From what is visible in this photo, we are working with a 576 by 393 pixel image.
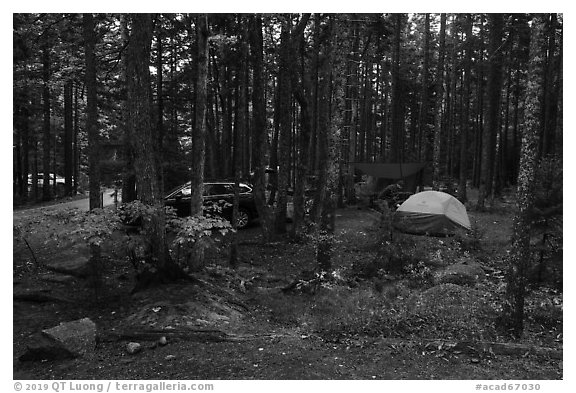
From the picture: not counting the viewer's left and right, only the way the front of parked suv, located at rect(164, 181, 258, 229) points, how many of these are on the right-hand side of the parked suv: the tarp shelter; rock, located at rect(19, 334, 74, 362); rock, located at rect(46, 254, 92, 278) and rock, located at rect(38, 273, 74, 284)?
1

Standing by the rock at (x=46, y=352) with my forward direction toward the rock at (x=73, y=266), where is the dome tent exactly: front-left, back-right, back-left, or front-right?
front-right

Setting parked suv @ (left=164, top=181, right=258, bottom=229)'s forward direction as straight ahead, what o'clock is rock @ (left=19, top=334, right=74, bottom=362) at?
The rock is roughly at 8 o'clock from the parked suv.

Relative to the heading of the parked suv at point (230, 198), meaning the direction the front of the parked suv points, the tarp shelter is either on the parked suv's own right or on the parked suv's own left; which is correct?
on the parked suv's own right

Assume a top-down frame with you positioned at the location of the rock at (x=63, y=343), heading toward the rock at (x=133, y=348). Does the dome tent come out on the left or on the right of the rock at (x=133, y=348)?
left

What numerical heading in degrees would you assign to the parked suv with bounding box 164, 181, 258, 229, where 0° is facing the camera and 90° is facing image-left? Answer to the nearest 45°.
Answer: approximately 135°

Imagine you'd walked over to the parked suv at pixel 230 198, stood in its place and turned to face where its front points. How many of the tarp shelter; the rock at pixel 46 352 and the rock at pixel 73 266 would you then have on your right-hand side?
1

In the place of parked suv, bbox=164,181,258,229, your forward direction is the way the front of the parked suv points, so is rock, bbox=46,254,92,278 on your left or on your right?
on your left

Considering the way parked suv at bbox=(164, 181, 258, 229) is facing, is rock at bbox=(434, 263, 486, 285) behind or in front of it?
behind

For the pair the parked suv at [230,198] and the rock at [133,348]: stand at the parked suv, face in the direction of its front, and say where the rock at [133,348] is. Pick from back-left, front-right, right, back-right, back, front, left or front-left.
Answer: back-left

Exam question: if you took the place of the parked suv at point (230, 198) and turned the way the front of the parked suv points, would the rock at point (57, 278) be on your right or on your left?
on your left
